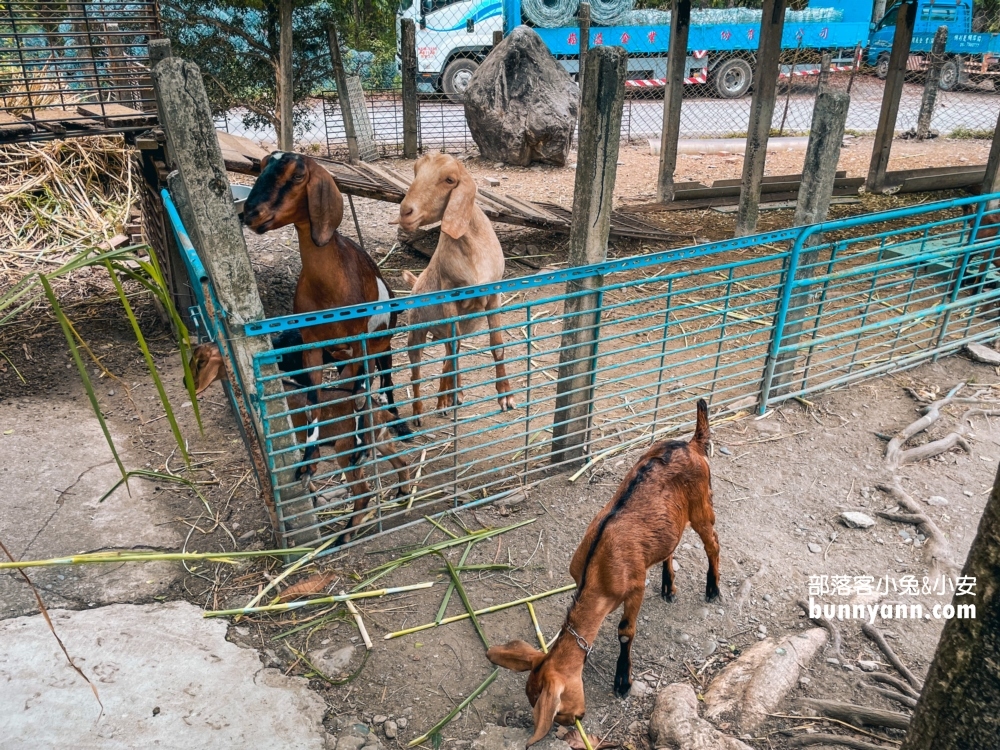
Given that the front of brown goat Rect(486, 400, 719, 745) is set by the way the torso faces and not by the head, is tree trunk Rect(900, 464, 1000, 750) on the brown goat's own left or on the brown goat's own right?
on the brown goat's own left

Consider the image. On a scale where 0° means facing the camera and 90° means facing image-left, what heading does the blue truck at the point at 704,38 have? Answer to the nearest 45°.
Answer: approximately 90°

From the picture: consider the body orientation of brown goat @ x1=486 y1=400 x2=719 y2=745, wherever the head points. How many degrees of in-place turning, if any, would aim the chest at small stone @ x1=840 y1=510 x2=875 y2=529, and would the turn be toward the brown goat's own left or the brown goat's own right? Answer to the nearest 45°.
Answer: approximately 180°

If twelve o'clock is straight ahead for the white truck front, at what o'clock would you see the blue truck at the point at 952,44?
The blue truck is roughly at 6 o'clock from the white truck front.

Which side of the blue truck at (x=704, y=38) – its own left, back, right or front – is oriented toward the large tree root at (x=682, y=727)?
left

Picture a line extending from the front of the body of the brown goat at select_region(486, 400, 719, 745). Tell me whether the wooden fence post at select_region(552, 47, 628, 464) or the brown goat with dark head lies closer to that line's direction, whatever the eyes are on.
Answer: the brown goat with dark head

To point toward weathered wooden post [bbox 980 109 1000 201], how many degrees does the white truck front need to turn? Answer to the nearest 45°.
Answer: approximately 135° to its left

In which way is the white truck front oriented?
to the viewer's left

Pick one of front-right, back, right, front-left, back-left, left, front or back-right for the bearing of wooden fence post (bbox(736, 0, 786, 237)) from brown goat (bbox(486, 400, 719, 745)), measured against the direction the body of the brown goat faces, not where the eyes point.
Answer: back-right
